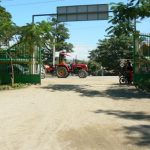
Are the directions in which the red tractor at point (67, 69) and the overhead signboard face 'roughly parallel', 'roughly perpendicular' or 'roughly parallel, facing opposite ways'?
roughly perpendicular

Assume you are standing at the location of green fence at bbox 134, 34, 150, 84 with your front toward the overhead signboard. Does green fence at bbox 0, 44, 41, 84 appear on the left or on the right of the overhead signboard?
left
